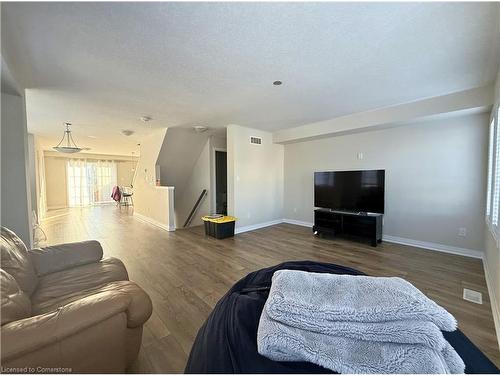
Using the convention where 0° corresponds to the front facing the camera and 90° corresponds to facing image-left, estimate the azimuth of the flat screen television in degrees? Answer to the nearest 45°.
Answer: approximately 45°

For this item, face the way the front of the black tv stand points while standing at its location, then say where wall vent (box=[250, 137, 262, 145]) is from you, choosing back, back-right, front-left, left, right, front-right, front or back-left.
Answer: front-right

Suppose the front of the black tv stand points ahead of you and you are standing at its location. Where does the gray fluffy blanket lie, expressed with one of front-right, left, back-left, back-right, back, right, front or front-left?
front-left

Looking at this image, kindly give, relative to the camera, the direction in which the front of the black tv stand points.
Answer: facing the viewer and to the left of the viewer

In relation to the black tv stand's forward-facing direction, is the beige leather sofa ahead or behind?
ahead

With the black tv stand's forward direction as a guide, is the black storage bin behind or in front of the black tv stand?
in front

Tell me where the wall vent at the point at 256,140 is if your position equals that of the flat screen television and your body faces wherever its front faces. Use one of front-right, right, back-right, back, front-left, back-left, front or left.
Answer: front-right

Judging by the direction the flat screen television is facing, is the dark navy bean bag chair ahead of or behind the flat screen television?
ahead
